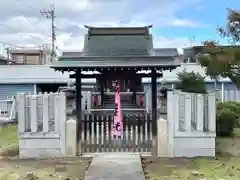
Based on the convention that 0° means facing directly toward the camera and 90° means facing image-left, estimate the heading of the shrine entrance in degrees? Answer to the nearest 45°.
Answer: approximately 0°

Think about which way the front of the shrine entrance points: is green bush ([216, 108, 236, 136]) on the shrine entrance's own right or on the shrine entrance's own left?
on the shrine entrance's own left

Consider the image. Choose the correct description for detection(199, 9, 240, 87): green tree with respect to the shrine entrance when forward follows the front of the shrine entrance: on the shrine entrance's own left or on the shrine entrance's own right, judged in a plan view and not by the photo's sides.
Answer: on the shrine entrance's own left
